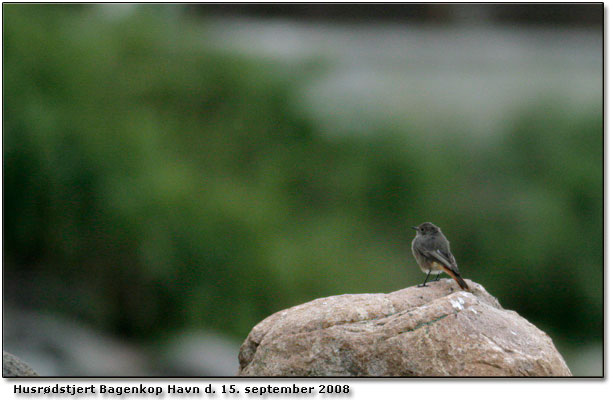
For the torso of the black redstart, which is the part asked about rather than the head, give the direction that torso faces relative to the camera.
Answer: to the viewer's left
